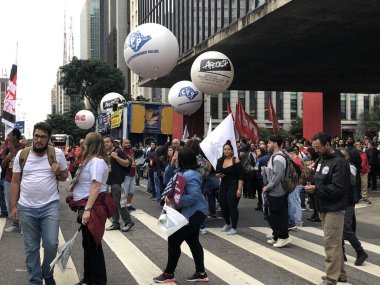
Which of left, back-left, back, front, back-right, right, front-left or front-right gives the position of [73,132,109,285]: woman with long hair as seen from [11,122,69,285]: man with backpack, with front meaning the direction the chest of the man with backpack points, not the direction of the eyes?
left

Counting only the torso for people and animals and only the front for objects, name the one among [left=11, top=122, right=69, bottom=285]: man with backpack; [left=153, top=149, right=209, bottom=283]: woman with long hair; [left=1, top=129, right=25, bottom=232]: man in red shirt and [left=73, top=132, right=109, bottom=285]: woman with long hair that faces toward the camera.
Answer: the man with backpack

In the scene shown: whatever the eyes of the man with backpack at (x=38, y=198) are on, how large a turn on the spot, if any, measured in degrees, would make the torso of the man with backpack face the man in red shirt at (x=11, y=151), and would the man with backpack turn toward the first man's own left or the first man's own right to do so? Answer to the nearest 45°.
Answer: approximately 180°

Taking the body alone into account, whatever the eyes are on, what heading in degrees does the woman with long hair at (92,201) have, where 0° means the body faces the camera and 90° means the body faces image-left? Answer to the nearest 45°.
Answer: approximately 90°

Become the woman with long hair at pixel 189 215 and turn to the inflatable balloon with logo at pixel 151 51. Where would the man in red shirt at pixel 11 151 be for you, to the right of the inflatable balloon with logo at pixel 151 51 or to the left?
left

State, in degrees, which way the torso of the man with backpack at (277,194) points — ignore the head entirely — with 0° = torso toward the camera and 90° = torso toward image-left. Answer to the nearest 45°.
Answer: approximately 90°
